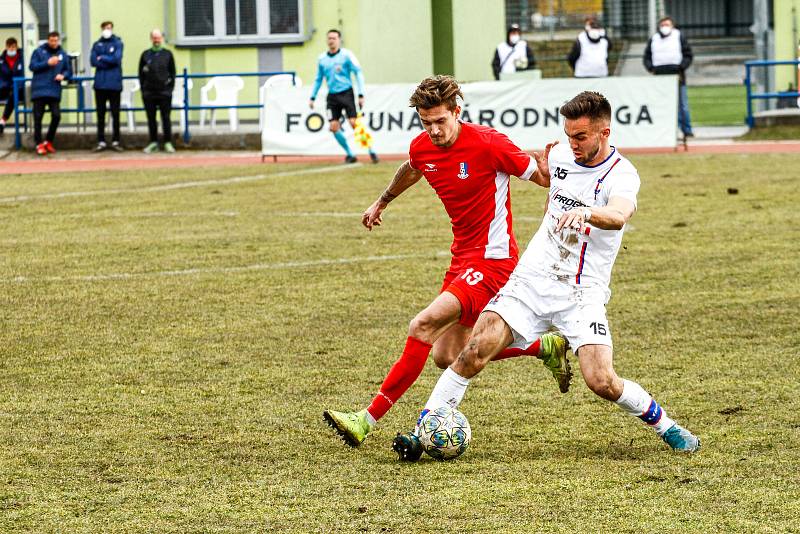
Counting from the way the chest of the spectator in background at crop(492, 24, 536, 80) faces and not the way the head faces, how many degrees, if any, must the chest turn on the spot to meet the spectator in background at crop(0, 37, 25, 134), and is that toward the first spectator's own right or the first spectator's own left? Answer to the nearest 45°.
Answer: approximately 90° to the first spectator's own right

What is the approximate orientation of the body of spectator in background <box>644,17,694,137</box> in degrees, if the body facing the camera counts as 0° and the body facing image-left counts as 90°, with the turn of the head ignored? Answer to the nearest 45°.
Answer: approximately 0°

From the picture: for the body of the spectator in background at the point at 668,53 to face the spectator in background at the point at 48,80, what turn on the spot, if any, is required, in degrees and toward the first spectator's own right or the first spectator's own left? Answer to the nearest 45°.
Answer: approximately 90° to the first spectator's own right

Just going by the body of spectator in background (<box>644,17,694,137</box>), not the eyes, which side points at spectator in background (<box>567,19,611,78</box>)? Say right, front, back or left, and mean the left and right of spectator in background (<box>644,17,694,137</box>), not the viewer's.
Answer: right

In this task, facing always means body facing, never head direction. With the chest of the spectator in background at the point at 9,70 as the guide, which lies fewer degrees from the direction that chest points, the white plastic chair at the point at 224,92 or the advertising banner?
the advertising banner

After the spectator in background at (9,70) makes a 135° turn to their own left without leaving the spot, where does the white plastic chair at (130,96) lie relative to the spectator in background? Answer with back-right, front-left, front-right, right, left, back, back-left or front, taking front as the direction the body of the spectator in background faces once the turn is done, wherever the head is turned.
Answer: front

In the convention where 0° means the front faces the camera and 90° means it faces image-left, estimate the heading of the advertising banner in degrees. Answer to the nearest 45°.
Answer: approximately 0°

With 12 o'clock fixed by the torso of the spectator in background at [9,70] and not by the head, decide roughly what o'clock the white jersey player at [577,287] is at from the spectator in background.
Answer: The white jersey player is roughly at 12 o'clock from the spectator in background.
